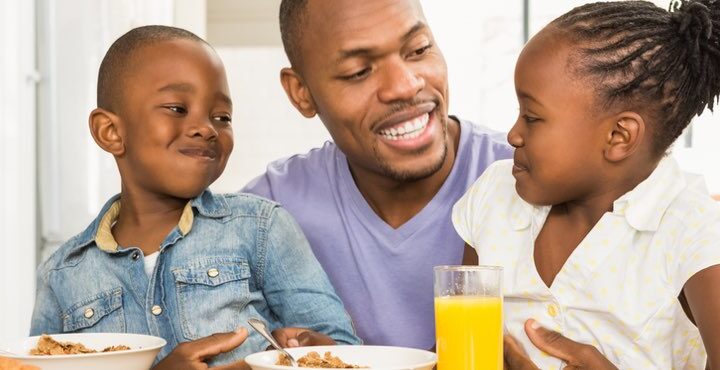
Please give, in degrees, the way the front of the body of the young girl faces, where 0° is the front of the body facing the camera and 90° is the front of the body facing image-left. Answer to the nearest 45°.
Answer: approximately 45°

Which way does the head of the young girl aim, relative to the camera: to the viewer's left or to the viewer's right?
to the viewer's left

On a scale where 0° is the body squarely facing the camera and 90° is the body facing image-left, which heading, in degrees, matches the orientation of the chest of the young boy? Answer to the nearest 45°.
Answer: approximately 0°

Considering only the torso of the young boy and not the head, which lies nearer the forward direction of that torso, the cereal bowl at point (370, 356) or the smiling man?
the cereal bowl

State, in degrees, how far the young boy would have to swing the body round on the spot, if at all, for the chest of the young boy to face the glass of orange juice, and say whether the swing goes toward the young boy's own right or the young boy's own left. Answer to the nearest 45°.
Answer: approximately 45° to the young boy's own left

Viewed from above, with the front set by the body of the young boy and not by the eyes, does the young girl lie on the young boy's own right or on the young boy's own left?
on the young boy's own left

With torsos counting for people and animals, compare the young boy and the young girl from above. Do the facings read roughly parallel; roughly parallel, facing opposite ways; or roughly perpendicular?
roughly perpendicular

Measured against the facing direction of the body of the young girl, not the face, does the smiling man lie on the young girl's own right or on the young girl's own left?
on the young girl's own right
